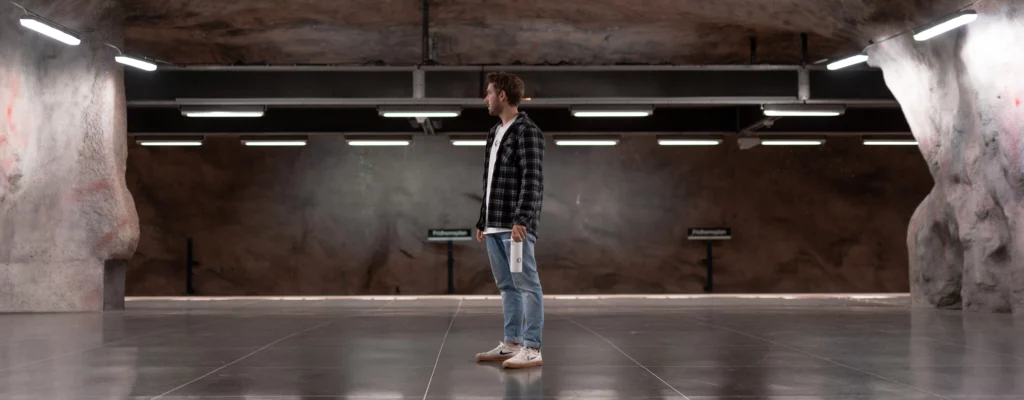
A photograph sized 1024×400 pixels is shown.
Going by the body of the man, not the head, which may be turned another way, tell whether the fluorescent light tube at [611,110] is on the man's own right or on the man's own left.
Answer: on the man's own right

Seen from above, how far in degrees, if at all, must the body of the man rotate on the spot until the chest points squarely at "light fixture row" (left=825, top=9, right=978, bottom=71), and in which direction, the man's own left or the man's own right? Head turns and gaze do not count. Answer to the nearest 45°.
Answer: approximately 135° to the man's own right

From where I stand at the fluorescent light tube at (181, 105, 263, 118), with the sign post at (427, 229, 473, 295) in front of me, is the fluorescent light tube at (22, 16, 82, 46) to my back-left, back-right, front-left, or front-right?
back-right

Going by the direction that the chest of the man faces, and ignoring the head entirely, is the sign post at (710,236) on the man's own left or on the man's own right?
on the man's own right

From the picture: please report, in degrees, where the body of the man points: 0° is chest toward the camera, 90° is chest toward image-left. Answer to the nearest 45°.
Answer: approximately 90°

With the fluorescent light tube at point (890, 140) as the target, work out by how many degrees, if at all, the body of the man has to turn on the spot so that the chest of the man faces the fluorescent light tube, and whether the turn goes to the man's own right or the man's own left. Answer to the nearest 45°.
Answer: approximately 135° to the man's own right

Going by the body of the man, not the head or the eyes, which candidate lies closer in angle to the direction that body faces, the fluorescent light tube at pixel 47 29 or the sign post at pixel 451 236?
the fluorescent light tube

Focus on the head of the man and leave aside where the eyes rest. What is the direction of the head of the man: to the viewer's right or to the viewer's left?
to the viewer's left

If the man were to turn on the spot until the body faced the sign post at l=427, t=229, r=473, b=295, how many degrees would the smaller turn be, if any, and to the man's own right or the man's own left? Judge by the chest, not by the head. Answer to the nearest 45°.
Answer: approximately 90° to the man's own right

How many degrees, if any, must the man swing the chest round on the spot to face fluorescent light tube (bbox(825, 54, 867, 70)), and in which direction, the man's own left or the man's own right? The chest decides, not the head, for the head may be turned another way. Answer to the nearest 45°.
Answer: approximately 135° to the man's own right
